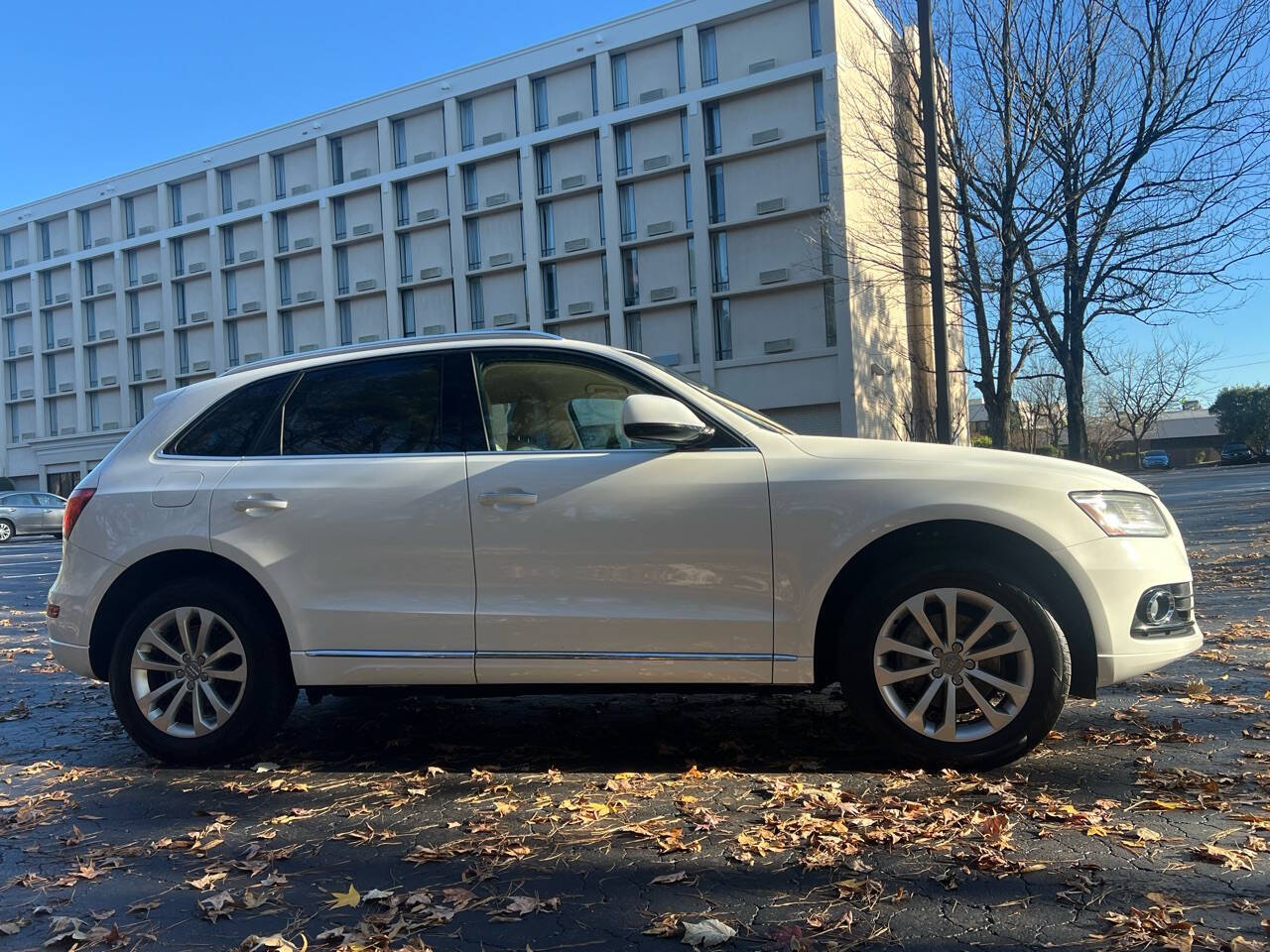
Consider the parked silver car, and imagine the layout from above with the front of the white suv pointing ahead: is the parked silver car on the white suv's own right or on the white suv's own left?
on the white suv's own left

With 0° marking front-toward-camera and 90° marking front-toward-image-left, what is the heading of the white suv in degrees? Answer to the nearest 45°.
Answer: approximately 270°

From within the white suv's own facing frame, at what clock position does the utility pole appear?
The utility pole is roughly at 10 o'clock from the white suv.

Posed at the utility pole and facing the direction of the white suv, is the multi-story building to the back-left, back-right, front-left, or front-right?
back-right

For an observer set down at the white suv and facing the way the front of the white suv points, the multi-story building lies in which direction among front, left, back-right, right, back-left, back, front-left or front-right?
left
